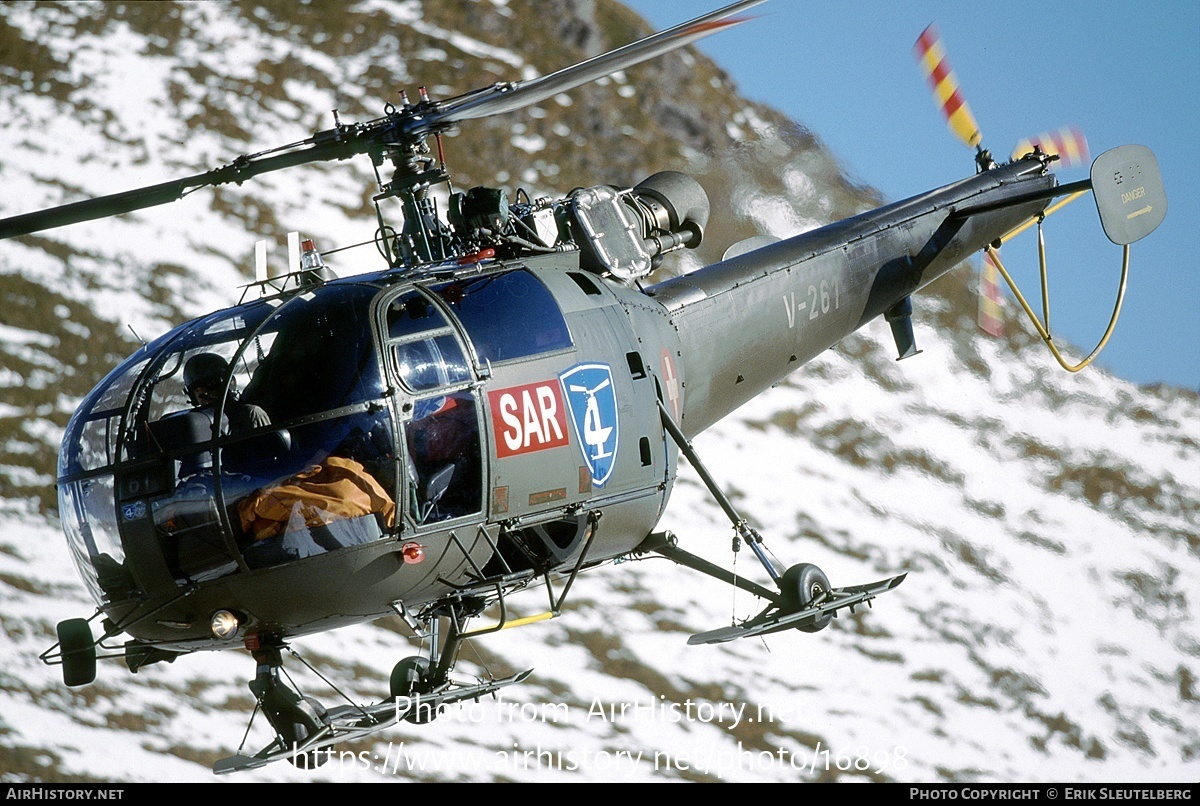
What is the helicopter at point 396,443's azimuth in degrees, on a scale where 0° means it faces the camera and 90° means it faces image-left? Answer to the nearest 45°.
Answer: approximately 45°
